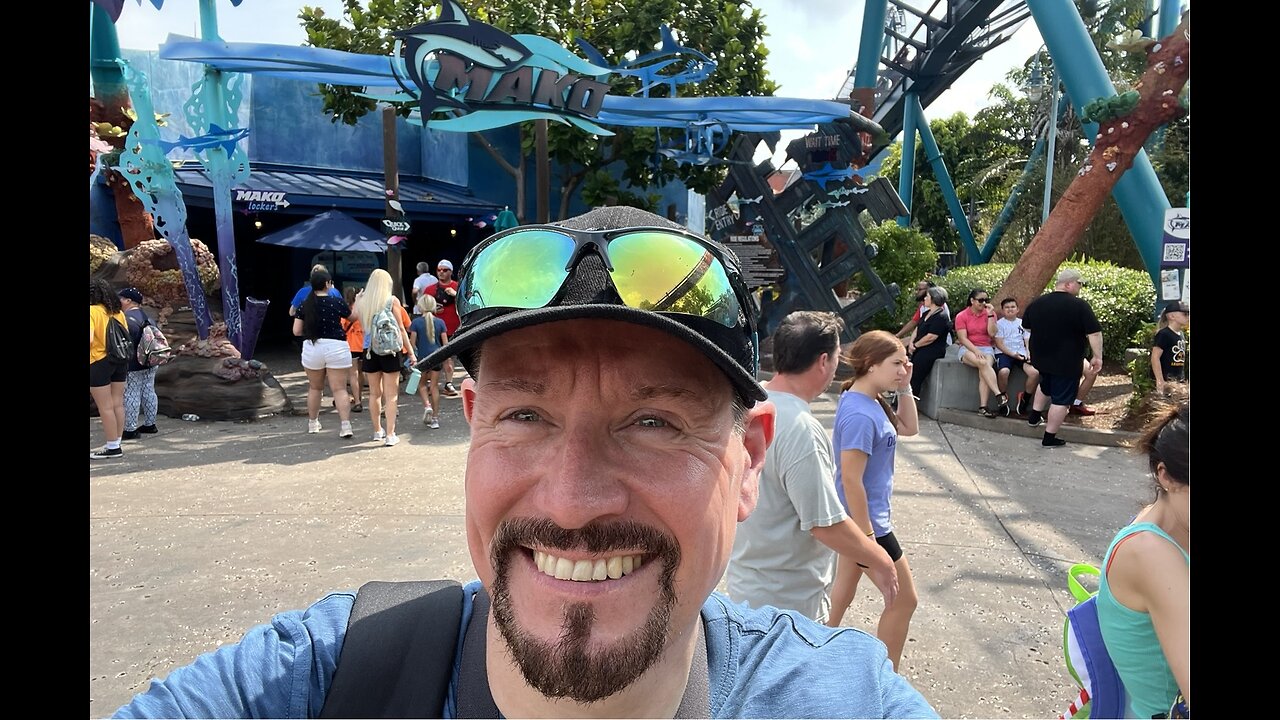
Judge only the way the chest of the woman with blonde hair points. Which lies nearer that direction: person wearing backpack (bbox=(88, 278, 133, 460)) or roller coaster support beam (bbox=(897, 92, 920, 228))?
the roller coaster support beam

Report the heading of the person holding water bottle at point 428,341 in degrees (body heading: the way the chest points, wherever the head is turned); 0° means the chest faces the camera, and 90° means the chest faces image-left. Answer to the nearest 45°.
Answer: approximately 180°

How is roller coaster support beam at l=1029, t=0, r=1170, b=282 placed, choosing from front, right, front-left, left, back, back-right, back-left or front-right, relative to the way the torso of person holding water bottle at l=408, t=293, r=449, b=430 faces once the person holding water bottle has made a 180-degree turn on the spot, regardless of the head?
left

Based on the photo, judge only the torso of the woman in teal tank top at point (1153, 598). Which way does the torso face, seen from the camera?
to the viewer's right

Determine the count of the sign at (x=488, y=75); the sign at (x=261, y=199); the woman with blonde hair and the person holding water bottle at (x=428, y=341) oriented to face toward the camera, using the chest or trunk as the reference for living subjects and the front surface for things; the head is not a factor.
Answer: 2

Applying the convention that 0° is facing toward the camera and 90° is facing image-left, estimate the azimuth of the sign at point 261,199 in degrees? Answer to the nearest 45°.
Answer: approximately 0°

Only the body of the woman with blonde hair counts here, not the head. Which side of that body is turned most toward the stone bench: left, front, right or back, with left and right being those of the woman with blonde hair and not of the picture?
right

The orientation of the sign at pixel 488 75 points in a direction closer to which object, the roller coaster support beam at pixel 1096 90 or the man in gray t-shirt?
the man in gray t-shirt

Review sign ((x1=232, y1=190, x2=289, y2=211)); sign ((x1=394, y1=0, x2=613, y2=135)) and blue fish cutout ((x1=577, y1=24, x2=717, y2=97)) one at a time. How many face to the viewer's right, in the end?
1
